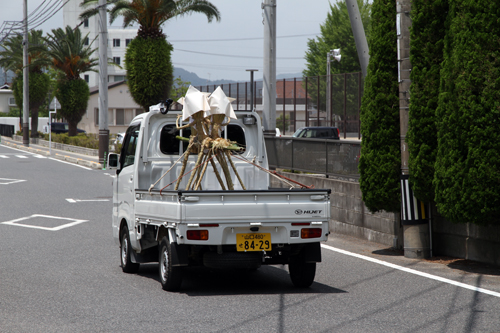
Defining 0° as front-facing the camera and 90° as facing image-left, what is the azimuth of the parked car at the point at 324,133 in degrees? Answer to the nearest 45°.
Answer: approximately 90°

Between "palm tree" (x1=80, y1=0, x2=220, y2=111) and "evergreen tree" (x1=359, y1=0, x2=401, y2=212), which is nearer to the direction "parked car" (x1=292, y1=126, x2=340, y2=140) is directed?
the palm tree

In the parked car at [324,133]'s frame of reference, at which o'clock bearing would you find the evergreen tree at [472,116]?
The evergreen tree is roughly at 9 o'clock from the parked car.

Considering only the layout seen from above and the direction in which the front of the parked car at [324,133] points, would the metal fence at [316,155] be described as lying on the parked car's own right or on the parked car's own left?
on the parked car's own left

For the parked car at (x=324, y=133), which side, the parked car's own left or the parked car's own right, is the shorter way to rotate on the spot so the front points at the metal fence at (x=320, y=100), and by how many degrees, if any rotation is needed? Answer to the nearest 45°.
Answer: approximately 90° to the parked car's own right

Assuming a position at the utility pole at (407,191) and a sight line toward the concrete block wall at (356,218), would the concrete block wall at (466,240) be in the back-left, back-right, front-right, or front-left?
back-right

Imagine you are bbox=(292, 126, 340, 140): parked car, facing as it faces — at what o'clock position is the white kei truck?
The white kei truck is roughly at 9 o'clock from the parked car.
